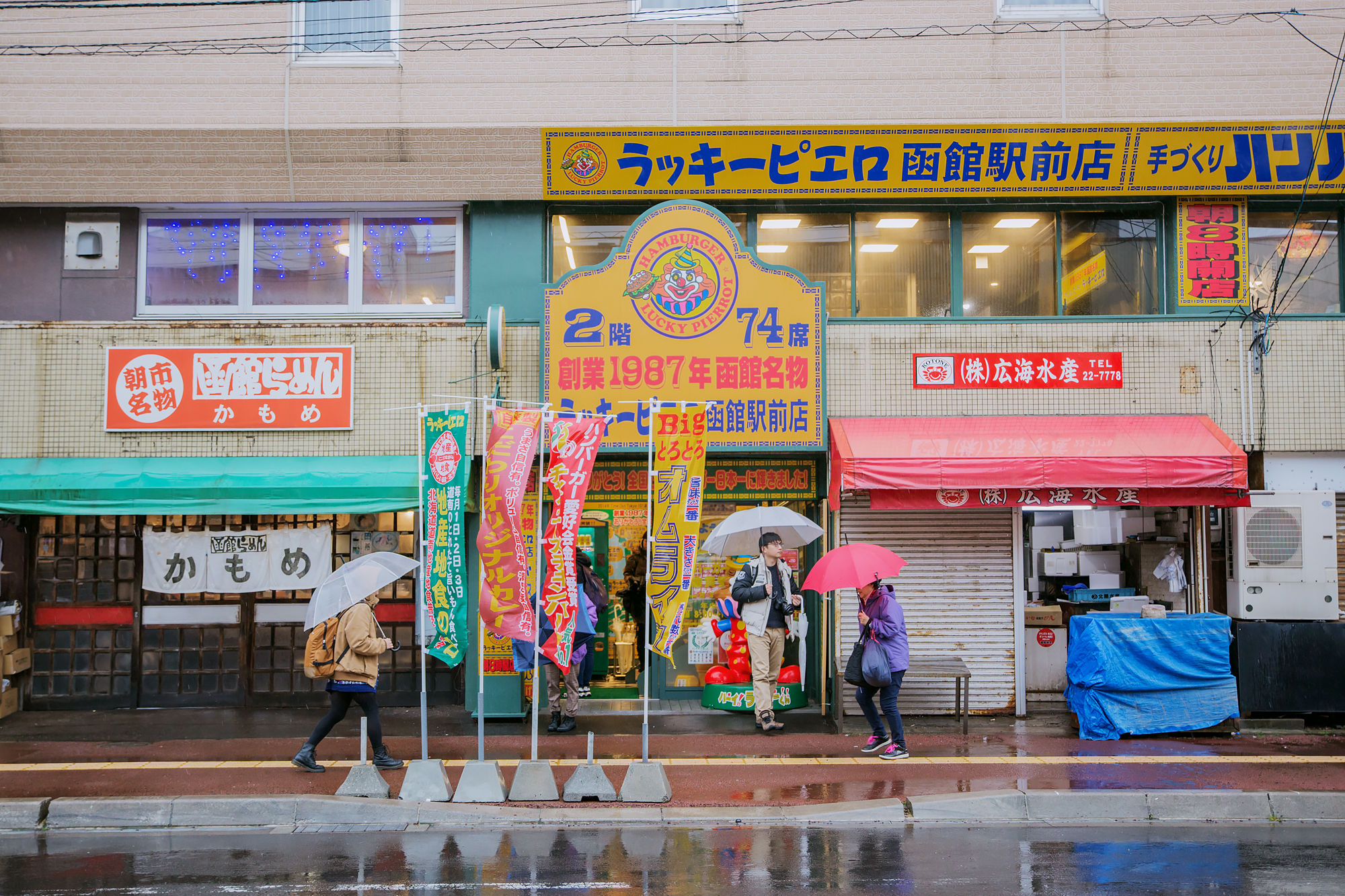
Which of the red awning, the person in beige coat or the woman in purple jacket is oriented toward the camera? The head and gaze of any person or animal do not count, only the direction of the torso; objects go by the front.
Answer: the red awning

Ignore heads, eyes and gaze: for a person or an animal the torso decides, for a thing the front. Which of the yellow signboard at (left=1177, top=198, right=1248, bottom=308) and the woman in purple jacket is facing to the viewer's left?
the woman in purple jacket

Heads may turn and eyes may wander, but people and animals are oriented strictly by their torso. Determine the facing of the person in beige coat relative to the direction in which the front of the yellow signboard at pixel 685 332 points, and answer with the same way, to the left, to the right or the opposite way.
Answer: to the left

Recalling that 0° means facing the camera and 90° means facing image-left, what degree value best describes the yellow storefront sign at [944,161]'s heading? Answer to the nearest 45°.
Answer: approximately 0°

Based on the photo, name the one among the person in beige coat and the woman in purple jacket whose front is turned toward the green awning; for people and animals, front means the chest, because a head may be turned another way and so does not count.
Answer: the woman in purple jacket

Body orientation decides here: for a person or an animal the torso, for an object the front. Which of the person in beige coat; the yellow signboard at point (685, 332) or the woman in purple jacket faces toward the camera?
the yellow signboard

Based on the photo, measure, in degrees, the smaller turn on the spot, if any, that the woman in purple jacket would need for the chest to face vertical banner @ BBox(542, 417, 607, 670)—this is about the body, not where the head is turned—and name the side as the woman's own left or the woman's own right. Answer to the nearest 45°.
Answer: approximately 45° to the woman's own left

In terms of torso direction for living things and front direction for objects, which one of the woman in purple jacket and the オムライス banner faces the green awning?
the woman in purple jacket

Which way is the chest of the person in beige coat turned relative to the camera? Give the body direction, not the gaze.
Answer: to the viewer's right

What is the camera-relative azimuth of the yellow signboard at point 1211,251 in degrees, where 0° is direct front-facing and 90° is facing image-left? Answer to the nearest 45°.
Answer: approximately 0°
